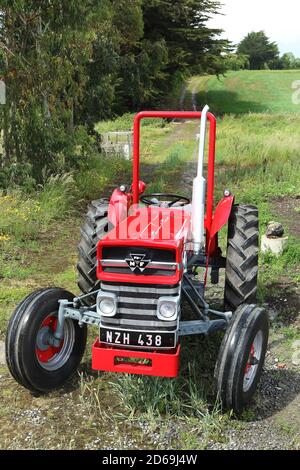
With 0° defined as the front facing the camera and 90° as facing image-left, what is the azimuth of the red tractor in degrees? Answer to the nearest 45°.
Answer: approximately 0°
